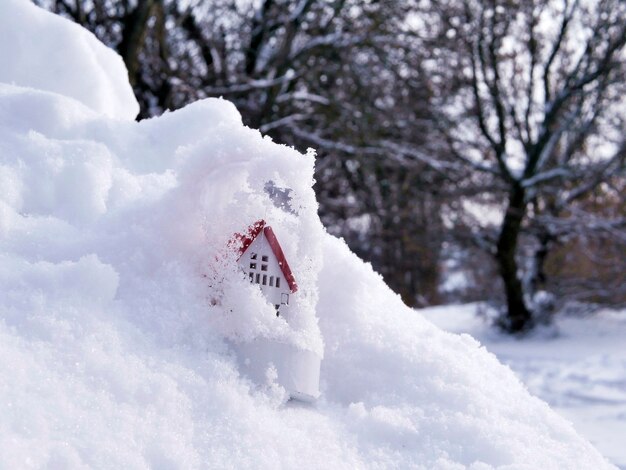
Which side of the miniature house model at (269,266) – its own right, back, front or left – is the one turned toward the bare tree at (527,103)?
back

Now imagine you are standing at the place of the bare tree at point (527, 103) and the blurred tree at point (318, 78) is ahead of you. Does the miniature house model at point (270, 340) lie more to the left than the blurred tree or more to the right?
left

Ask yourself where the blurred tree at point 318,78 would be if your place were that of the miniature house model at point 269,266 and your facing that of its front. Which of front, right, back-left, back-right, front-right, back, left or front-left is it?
back

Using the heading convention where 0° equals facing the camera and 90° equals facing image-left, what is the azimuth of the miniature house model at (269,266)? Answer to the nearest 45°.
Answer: approximately 0°
